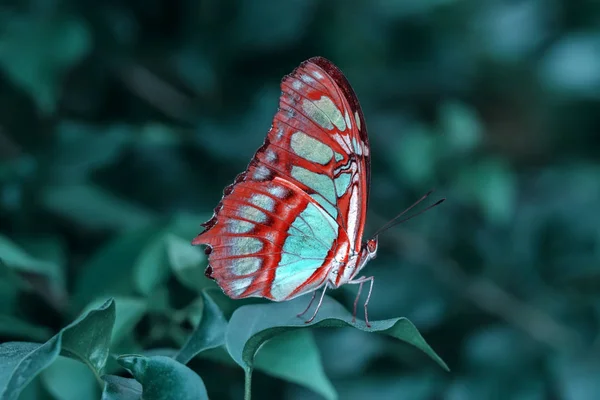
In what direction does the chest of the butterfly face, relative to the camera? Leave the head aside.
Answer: to the viewer's right

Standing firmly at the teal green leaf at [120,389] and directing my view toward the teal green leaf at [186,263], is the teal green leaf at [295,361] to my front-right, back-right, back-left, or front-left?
front-right

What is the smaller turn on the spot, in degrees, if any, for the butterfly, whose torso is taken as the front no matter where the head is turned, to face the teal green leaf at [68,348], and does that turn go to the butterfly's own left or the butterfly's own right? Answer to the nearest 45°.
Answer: approximately 135° to the butterfly's own right
